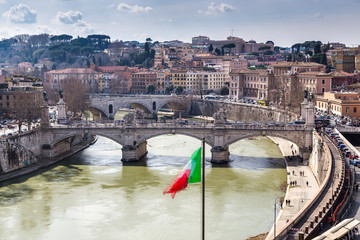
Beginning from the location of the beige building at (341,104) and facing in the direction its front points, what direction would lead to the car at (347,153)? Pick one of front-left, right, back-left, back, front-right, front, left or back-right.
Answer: front-left

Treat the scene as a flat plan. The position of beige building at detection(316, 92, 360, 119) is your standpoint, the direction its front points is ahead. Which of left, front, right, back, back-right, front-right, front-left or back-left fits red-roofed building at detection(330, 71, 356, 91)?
back-right

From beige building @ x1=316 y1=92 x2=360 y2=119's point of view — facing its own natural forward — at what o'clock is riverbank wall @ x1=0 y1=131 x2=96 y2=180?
The riverbank wall is roughly at 12 o'clock from the beige building.

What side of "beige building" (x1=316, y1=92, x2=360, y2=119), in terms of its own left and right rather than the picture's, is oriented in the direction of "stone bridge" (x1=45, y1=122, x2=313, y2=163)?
front

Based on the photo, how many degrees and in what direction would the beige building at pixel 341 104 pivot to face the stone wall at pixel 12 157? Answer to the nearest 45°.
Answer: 0° — it already faces it

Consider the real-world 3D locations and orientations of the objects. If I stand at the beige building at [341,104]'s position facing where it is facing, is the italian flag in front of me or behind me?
in front

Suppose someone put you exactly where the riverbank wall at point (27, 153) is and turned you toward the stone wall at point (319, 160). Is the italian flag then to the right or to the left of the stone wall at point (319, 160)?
right

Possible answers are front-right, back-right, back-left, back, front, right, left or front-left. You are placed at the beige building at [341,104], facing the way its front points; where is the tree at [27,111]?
front

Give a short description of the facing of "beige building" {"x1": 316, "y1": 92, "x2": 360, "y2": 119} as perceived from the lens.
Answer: facing the viewer and to the left of the viewer

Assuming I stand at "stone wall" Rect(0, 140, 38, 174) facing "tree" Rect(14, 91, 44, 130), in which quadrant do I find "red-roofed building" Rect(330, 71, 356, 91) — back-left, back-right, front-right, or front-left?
front-right

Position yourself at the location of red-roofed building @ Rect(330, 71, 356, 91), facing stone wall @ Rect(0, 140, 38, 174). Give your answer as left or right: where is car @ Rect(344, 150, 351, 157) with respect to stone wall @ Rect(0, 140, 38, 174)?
left

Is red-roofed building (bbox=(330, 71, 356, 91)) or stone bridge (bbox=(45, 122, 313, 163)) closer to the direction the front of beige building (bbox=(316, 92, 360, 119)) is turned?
the stone bridge

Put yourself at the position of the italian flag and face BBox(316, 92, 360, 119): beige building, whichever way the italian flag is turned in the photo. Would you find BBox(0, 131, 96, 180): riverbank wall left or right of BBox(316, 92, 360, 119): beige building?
left

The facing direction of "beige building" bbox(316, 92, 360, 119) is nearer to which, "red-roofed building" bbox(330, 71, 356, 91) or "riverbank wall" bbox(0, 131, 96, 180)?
the riverbank wall
